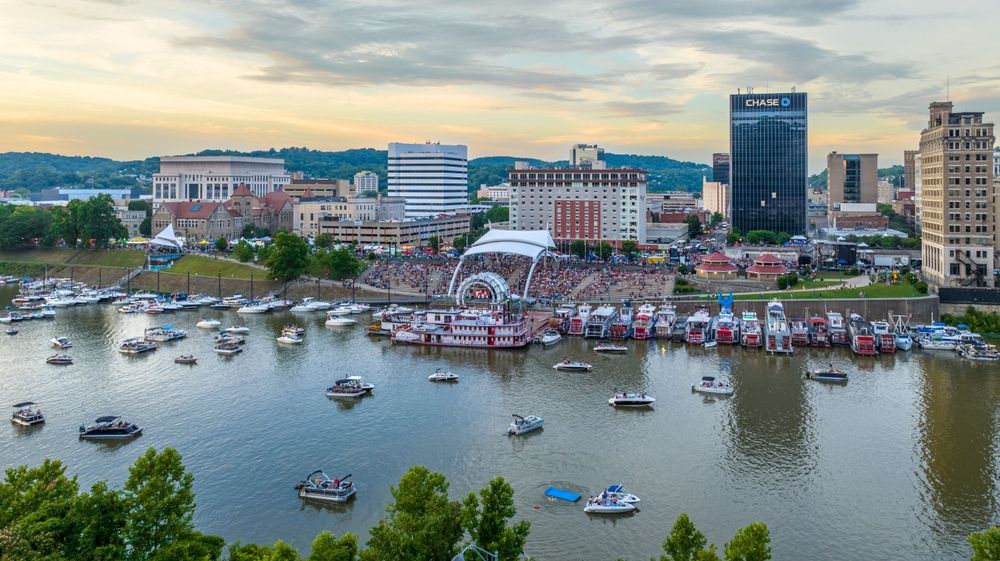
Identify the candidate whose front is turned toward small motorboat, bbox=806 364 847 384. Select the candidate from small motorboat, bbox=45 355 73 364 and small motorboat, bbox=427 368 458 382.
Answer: small motorboat, bbox=427 368 458 382

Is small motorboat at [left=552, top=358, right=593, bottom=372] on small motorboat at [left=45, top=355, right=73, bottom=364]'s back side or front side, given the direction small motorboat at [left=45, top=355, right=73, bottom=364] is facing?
on the back side

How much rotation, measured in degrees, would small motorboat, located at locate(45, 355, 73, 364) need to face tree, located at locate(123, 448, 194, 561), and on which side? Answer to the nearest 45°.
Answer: approximately 90° to its left

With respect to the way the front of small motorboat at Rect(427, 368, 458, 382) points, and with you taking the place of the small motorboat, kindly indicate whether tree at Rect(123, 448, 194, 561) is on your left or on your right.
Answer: on your right

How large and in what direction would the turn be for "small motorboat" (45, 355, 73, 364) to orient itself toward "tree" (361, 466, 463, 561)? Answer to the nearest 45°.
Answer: approximately 90° to its left

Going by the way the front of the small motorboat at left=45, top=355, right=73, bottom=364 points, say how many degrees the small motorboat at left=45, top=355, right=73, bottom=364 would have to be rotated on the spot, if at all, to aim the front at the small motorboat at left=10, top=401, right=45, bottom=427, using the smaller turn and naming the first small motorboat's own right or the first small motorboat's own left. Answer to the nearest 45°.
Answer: approximately 90° to the first small motorboat's own left

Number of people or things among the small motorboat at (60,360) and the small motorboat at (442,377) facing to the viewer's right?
1

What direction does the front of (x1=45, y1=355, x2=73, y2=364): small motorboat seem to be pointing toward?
to the viewer's left

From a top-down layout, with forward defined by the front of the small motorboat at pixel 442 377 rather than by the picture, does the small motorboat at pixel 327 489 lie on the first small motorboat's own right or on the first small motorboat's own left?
on the first small motorboat's own right
